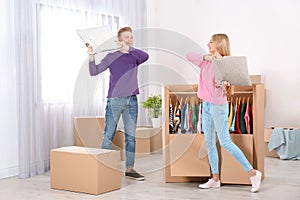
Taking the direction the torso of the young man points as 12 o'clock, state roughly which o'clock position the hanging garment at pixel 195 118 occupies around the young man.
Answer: The hanging garment is roughly at 11 o'clock from the young man.

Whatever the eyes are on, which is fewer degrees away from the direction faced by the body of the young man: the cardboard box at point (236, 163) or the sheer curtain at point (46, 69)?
the cardboard box

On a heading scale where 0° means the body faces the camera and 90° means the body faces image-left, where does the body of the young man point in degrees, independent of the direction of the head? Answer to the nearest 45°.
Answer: approximately 315°

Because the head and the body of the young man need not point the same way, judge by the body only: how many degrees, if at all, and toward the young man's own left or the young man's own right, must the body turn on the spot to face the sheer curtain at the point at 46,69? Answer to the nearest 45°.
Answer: approximately 180°

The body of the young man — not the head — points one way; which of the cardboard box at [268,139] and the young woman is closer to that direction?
the young woman

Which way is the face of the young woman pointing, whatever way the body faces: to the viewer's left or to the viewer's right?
to the viewer's left
